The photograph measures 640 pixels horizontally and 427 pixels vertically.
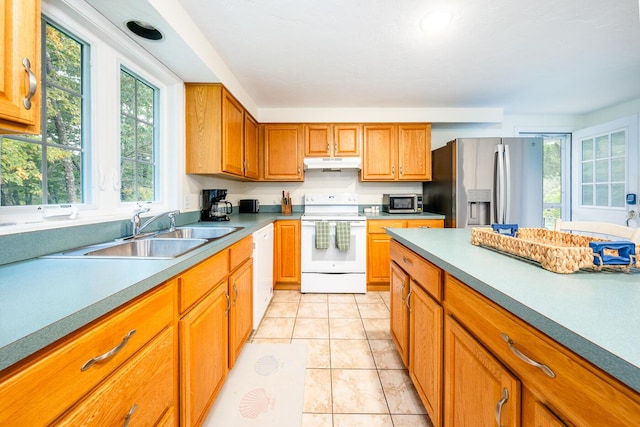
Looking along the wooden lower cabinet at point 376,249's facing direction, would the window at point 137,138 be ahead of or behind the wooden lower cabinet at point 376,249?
ahead

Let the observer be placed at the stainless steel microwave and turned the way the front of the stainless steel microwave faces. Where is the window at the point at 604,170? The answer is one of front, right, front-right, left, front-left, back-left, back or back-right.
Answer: left

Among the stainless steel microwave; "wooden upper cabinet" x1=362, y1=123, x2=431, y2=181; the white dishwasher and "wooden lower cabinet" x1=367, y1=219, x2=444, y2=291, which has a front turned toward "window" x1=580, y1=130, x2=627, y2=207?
the white dishwasher

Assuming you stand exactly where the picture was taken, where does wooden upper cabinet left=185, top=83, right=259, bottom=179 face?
facing to the right of the viewer

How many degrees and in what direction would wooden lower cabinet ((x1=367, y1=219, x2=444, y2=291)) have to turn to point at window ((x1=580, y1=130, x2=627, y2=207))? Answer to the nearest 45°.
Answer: approximately 90° to its left

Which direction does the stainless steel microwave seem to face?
toward the camera

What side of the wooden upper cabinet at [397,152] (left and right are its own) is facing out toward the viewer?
front

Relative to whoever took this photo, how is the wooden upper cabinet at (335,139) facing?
facing the viewer

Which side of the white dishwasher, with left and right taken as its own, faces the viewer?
right

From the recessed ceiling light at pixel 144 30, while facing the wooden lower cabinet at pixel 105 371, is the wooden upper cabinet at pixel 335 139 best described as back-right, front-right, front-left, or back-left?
back-left

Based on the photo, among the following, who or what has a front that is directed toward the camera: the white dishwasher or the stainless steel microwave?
the stainless steel microwave

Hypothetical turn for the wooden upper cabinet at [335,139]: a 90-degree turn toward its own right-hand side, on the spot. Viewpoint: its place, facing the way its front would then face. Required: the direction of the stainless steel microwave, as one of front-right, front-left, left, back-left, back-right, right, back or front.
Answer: back

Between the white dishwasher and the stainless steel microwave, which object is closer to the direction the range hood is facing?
the white dishwasher

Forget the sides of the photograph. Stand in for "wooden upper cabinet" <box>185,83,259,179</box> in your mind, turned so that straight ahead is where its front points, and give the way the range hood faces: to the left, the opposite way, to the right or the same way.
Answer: to the right

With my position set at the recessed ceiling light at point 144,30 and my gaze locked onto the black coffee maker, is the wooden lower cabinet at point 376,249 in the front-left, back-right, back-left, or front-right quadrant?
front-right
